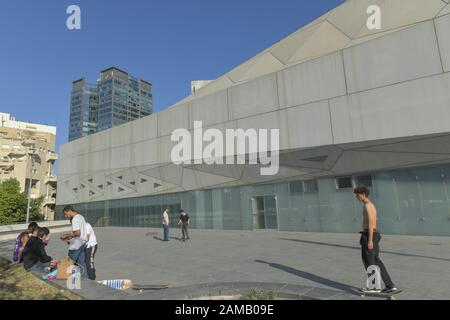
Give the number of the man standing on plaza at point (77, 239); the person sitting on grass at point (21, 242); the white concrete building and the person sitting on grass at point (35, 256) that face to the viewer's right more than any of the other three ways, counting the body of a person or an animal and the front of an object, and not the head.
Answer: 2

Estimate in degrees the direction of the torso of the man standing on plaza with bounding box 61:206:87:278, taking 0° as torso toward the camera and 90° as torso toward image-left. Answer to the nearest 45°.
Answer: approximately 90°

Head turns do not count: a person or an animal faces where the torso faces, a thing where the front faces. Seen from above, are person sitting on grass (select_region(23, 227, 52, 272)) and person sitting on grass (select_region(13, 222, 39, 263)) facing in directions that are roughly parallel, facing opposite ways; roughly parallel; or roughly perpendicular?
roughly parallel

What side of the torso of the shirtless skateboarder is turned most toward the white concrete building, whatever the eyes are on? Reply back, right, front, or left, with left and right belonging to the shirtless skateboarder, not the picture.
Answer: right

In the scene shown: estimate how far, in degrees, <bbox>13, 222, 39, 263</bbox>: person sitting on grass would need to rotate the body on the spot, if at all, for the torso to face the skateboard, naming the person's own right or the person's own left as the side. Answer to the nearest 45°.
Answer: approximately 45° to the person's own right

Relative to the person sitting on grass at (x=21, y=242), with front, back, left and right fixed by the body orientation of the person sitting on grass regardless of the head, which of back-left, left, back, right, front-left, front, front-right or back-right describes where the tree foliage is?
left

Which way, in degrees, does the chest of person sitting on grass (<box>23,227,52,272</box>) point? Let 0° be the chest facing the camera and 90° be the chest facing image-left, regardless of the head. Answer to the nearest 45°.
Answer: approximately 270°

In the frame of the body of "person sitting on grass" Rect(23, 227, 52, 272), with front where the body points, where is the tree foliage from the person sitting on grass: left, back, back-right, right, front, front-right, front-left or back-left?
left

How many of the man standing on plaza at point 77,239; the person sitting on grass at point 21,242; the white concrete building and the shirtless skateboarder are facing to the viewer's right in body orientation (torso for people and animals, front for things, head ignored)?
1

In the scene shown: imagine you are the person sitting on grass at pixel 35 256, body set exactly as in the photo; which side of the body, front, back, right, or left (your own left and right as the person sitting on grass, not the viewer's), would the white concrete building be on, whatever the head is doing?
front

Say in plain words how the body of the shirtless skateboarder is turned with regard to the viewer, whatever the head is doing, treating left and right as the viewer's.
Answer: facing to the left of the viewer

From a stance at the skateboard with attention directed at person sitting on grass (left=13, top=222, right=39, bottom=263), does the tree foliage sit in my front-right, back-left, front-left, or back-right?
front-right

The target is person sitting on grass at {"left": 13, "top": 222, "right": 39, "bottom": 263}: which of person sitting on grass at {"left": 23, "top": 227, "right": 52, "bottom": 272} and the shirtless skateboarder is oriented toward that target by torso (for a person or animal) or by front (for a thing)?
the shirtless skateboarder

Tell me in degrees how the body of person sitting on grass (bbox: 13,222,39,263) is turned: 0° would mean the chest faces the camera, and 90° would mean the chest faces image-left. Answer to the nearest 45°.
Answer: approximately 270°
